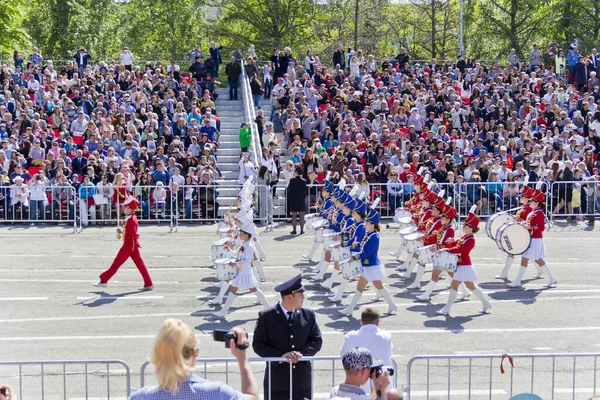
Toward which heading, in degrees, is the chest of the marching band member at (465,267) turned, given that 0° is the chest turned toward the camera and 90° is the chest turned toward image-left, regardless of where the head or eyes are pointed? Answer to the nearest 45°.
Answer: approximately 90°

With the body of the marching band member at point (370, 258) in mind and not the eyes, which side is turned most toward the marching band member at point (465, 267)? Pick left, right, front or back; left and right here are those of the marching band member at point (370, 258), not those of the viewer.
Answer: back

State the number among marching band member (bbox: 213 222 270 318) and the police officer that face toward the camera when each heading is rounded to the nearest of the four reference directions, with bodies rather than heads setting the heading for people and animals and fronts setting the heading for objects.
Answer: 1

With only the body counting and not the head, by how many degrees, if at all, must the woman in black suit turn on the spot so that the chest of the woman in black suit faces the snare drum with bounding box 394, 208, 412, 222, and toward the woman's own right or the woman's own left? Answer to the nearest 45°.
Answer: approximately 135° to the woman's own right

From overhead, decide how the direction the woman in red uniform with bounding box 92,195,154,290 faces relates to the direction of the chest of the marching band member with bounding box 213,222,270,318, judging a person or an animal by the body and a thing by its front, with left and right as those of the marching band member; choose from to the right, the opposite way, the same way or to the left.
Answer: the same way

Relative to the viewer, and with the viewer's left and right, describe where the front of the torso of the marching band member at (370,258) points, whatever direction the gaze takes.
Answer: facing to the left of the viewer

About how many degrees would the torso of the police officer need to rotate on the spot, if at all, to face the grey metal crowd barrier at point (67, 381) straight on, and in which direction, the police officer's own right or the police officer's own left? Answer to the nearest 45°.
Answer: approximately 135° to the police officer's own right

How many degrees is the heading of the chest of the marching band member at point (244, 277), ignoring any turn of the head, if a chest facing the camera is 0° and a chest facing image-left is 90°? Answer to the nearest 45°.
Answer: approximately 90°

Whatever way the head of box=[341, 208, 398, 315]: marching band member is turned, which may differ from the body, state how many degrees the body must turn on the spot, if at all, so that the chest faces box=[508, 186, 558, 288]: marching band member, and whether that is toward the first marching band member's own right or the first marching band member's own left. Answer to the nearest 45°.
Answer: approximately 135° to the first marching band member's own right

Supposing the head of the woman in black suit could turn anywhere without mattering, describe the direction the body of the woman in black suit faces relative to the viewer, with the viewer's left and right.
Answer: facing away from the viewer

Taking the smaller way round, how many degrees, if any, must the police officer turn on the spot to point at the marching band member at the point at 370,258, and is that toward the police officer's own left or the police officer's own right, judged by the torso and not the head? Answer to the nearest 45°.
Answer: approximately 180°

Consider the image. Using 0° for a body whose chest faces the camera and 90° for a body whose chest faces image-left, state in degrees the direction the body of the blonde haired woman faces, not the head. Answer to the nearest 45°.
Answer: approximately 180°

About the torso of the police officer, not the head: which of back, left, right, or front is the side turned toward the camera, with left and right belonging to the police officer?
front

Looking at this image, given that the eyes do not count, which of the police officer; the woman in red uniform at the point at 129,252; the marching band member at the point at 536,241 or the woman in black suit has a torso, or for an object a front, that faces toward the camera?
the police officer

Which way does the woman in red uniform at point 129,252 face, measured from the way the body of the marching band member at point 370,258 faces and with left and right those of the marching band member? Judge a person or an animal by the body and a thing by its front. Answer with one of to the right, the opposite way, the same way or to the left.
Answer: the same way

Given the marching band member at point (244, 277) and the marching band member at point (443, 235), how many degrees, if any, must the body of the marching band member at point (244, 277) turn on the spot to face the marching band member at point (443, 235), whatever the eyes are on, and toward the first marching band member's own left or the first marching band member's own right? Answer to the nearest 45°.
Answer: approximately 180°

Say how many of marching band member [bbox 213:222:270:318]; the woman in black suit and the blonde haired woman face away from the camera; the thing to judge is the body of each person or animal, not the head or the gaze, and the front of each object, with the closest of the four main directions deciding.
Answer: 2

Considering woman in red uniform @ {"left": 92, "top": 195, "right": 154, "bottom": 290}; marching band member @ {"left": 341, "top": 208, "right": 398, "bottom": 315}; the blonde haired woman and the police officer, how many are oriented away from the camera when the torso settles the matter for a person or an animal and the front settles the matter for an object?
1

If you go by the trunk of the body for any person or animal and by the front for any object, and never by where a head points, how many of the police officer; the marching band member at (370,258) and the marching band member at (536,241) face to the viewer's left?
2
